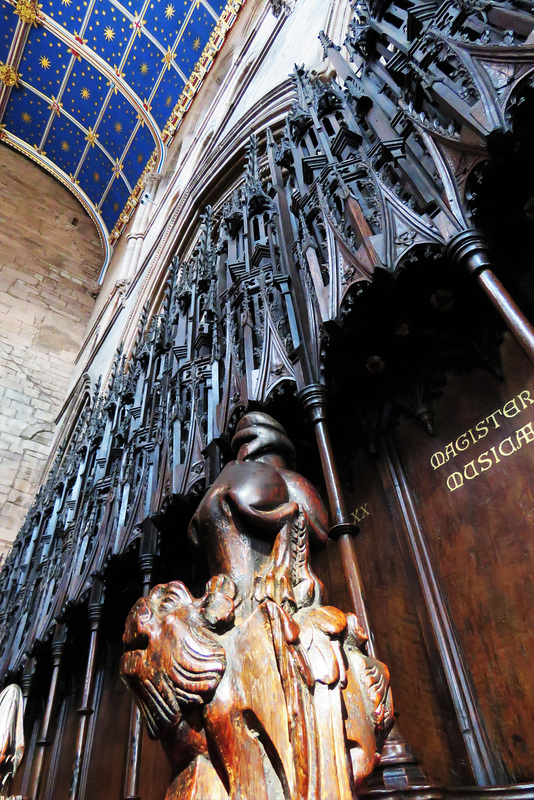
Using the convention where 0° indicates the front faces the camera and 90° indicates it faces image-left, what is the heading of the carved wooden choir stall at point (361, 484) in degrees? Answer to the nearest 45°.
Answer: approximately 45°
